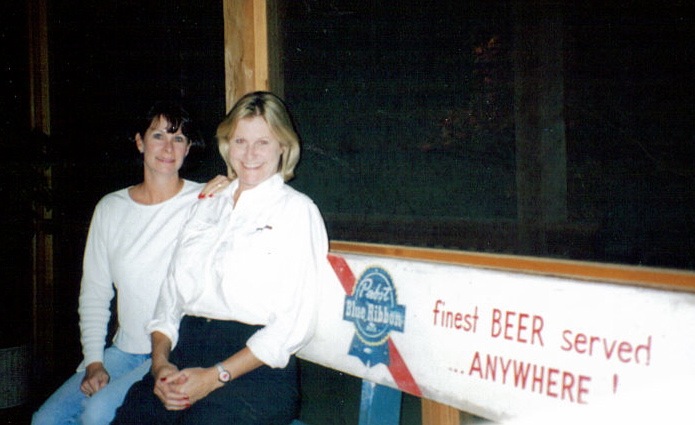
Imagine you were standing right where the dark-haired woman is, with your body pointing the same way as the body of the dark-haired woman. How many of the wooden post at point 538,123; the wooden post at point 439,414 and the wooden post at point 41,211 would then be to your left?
2

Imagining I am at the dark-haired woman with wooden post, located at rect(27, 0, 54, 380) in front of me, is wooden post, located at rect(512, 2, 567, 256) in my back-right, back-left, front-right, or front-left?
back-right

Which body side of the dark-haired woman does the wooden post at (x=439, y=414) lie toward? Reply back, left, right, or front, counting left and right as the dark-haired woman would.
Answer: left

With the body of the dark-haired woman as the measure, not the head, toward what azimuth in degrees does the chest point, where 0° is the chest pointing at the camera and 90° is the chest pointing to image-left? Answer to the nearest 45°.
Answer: approximately 45°

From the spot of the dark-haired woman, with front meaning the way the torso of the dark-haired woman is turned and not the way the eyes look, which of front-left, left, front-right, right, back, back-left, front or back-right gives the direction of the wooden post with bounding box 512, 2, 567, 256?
left

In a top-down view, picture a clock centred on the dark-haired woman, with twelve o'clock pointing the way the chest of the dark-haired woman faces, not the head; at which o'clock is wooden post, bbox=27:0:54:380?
The wooden post is roughly at 4 o'clock from the dark-haired woman.
